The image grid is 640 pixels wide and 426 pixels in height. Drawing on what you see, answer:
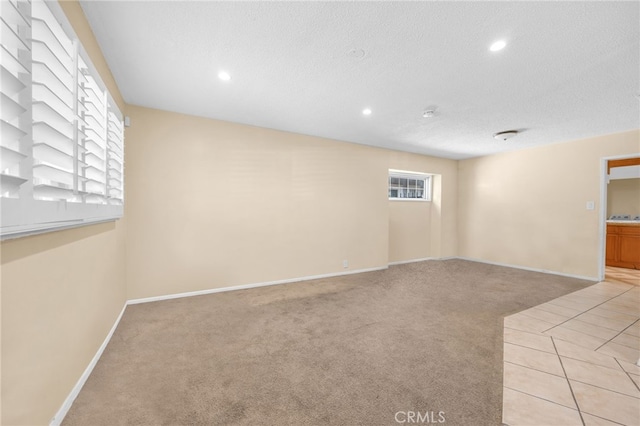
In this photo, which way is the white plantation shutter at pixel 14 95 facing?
to the viewer's right

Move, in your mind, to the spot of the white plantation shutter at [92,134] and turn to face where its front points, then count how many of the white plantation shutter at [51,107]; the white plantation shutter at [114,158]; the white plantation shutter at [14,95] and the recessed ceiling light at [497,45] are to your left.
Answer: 1

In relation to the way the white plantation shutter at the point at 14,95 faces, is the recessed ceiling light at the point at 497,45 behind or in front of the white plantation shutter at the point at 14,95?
in front

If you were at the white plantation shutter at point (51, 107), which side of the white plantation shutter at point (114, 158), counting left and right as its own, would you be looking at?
right

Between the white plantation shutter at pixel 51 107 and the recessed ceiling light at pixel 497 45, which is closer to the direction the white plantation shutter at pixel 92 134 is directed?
the recessed ceiling light

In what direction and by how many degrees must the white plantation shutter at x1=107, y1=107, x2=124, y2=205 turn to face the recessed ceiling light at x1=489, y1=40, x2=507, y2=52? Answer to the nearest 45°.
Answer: approximately 45° to its right

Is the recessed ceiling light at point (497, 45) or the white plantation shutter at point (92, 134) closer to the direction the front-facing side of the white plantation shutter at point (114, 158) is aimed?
the recessed ceiling light

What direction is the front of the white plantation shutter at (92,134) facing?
to the viewer's right

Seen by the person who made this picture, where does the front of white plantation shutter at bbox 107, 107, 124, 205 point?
facing to the right of the viewer

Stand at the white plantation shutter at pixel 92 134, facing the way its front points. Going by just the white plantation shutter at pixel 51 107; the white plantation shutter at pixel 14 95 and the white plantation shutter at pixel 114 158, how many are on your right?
2

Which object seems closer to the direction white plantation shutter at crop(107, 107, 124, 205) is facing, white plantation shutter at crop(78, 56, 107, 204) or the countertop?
the countertop

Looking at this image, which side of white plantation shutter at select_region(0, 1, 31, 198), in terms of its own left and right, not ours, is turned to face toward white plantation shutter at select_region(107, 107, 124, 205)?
left
